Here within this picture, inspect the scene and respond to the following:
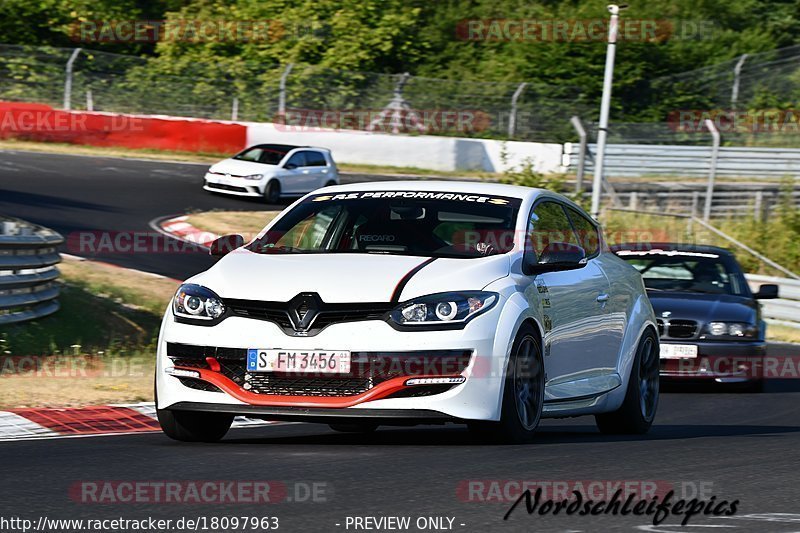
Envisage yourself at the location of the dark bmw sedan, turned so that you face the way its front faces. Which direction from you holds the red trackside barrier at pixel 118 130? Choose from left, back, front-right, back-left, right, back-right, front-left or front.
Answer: back-right

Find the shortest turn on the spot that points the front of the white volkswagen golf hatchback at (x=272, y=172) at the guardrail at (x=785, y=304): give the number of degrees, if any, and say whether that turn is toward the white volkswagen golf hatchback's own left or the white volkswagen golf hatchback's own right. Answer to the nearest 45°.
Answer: approximately 90° to the white volkswagen golf hatchback's own left

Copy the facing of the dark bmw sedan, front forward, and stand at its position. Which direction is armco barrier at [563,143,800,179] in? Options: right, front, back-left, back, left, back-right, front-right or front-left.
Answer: back

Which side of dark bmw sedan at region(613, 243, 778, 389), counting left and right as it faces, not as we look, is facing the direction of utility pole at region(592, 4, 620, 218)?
back

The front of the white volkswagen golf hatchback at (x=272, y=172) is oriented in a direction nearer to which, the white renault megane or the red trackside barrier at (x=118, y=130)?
the white renault megane

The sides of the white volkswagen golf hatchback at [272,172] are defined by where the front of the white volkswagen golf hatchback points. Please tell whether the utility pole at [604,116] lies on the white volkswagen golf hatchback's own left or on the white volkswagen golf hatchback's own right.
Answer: on the white volkswagen golf hatchback's own left
